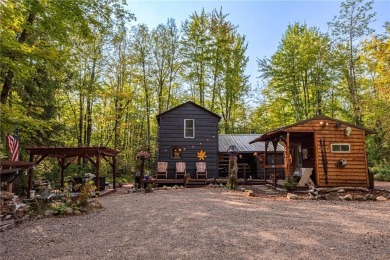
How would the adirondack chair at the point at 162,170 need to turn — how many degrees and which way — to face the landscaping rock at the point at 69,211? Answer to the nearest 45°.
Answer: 0° — it already faces it

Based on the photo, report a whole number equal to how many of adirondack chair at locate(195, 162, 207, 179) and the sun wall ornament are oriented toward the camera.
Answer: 2

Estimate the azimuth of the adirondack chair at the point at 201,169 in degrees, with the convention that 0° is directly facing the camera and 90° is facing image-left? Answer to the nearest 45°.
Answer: approximately 0°

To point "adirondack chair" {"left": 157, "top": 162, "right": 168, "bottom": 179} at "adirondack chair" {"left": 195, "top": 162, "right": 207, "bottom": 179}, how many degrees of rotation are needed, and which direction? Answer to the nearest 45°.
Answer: approximately 90° to its left

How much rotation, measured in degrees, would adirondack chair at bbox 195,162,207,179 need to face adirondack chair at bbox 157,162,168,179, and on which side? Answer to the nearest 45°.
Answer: approximately 90° to its right

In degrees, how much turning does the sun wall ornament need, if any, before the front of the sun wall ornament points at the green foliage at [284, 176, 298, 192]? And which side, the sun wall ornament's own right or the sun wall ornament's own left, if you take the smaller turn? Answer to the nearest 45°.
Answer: approximately 45° to the sun wall ornament's own left

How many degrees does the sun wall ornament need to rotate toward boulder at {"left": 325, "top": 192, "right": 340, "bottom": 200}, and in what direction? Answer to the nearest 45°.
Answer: approximately 45° to its left
